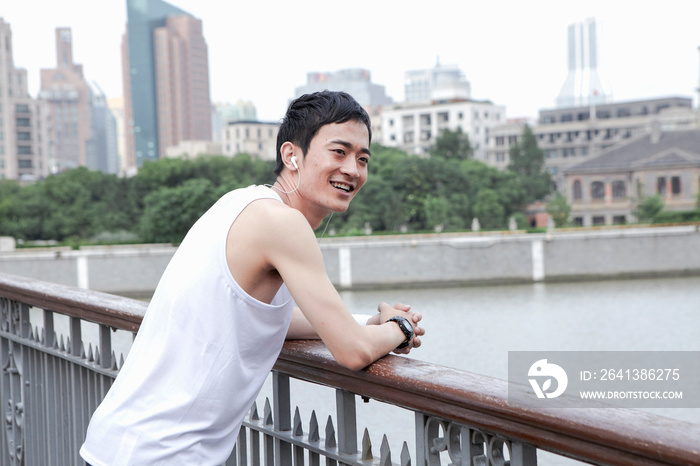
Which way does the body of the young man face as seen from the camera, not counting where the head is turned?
to the viewer's right

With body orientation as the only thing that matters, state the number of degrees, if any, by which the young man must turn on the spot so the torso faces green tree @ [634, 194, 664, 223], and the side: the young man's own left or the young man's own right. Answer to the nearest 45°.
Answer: approximately 45° to the young man's own left

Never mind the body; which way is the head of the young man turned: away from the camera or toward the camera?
toward the camera

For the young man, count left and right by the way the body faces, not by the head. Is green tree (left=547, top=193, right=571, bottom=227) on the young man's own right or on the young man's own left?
on the young man's own left

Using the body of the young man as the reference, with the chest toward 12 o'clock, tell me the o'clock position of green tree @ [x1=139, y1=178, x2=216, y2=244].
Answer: The green tree is roughly at 9 o'clock from the young man.

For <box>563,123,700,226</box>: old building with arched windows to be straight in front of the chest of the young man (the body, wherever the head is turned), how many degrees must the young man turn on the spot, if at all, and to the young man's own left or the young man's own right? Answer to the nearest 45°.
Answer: approximately 45° to the young man's own left

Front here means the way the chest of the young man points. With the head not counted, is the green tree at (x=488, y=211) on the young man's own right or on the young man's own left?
on the young man's own left

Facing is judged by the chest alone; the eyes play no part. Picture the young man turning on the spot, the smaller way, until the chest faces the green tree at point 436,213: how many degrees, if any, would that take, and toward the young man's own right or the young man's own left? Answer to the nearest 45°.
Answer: approximately 90° to the young man's own left
